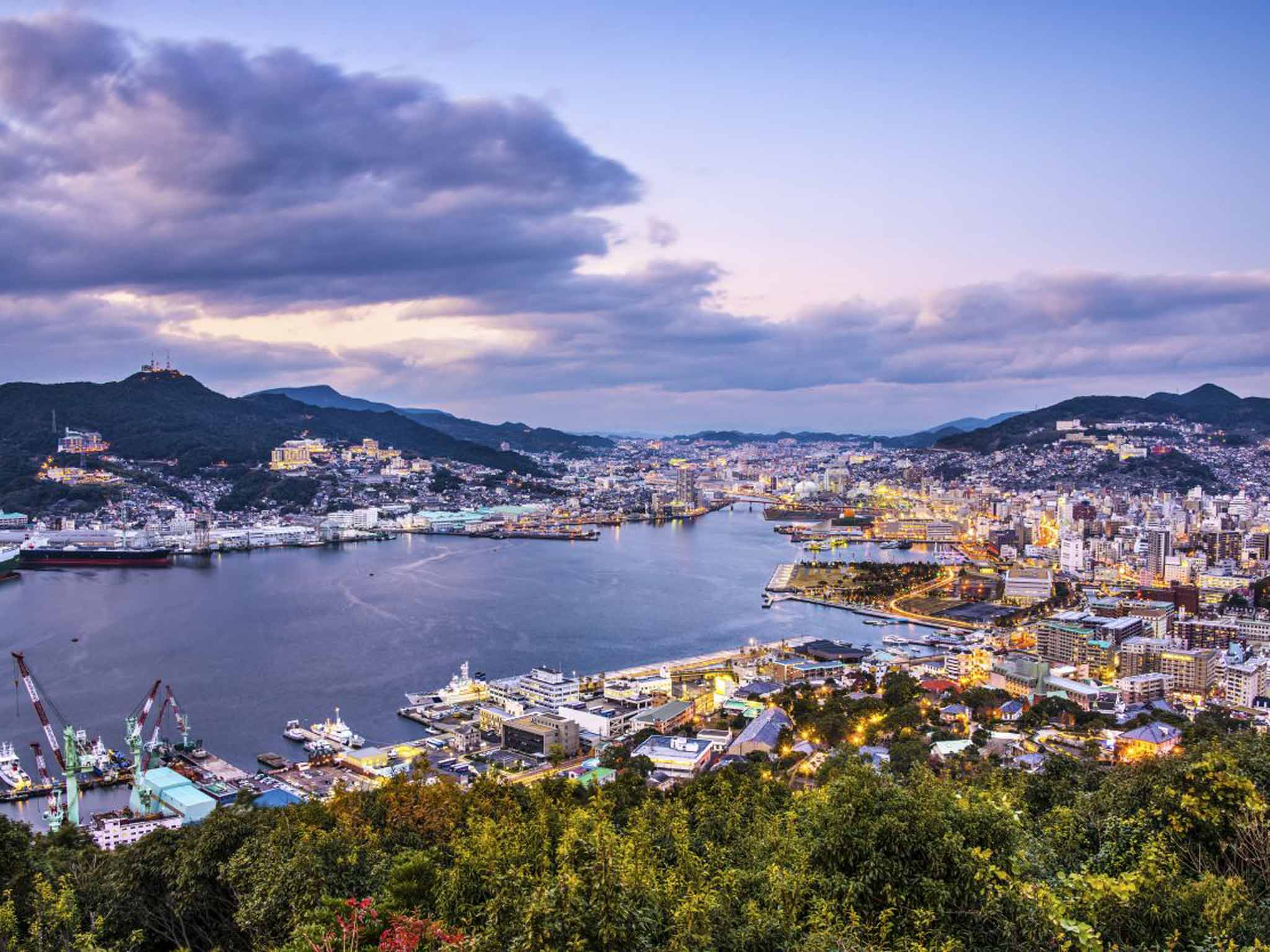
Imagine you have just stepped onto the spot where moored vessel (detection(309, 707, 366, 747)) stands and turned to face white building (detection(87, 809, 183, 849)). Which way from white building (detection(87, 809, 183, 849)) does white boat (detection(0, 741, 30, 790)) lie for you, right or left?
right

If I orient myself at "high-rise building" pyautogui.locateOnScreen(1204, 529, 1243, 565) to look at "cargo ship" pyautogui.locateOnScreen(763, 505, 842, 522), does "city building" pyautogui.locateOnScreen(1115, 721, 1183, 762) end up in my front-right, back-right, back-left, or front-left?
back-left

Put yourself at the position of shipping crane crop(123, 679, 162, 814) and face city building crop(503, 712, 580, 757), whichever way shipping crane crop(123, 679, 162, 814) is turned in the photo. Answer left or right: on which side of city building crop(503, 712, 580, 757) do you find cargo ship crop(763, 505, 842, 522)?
left
